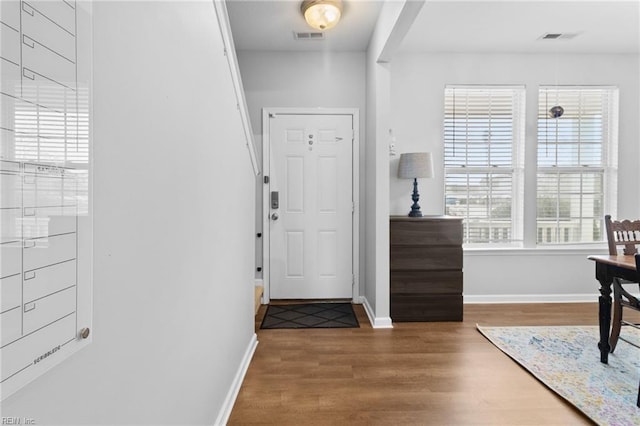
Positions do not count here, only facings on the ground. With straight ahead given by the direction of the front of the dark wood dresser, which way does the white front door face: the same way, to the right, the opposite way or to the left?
the same way

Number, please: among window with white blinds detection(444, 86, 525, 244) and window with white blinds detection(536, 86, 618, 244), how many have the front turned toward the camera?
2

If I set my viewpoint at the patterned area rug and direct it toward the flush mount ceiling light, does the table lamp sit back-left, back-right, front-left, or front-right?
front-right

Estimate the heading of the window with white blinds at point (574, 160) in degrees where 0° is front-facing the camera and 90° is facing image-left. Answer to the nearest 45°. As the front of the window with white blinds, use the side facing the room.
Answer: approximately 0°

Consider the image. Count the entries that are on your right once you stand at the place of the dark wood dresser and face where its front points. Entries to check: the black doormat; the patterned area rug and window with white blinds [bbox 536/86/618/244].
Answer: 1

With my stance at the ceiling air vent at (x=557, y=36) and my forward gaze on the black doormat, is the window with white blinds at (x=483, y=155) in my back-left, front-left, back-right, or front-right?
front-right

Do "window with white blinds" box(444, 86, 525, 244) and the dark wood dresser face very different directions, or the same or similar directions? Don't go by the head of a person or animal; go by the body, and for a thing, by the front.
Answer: same or similar directions

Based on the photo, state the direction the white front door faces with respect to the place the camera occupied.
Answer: facing the viewer

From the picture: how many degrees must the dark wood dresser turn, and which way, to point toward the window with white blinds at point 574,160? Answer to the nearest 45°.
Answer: approximately 135° to its left

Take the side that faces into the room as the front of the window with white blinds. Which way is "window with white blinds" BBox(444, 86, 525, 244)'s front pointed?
toward the camera

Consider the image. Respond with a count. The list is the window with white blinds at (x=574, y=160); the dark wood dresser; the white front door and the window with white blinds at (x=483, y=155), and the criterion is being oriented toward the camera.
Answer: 4
